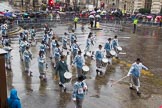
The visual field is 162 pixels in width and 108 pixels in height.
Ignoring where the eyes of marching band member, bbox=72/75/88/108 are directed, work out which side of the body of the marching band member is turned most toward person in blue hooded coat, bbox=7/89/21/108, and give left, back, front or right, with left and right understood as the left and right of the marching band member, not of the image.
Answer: right

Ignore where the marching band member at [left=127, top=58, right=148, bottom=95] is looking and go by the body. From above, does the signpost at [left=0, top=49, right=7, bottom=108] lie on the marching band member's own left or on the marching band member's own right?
on the marching band member's own right

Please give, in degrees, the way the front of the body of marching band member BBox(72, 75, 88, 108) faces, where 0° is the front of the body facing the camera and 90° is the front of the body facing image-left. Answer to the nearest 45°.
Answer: approximately 315°

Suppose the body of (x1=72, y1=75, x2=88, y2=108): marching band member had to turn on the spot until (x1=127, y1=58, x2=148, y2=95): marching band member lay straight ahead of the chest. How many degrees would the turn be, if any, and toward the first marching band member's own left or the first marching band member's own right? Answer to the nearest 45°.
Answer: approximately 90° to the first marching band member's own left

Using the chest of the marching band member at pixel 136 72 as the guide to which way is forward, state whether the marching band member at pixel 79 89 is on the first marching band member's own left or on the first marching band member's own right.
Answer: on the first marching band member's own right

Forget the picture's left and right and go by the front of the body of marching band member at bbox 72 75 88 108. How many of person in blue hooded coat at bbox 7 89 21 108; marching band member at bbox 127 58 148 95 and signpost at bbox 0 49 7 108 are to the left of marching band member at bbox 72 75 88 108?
1
